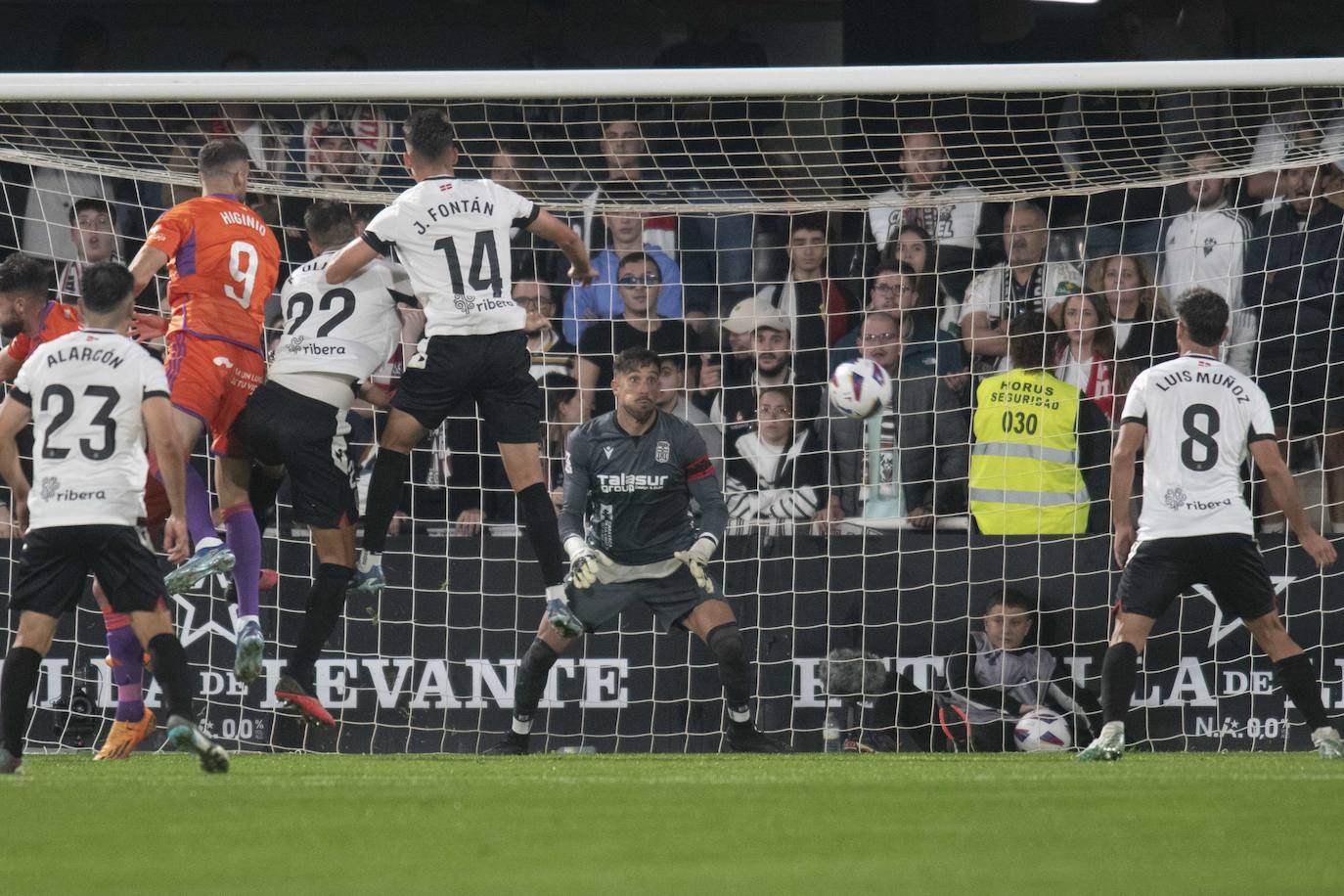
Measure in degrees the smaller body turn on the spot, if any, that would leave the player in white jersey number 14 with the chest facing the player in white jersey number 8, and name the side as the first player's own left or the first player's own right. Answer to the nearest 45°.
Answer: approximately 90° to the first player's own right

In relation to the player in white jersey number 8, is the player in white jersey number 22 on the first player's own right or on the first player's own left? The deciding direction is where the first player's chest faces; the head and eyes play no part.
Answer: on the first player's own left

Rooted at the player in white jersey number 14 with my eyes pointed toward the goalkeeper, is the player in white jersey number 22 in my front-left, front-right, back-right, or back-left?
back-left

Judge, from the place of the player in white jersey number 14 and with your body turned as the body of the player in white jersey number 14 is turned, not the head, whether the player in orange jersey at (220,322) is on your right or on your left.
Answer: on your left

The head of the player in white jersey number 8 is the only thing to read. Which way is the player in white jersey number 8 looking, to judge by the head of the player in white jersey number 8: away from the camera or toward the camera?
away from the camera

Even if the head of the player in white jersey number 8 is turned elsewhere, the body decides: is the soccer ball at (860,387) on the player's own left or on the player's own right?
on the player's own left

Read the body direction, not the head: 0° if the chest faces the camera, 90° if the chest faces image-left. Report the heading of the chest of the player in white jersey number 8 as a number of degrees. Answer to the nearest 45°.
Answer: approximately 180°

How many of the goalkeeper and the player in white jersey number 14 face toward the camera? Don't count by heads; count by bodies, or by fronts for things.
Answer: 1

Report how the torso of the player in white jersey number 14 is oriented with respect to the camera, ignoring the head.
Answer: away from the camera

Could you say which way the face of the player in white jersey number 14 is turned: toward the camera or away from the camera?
away from the camera

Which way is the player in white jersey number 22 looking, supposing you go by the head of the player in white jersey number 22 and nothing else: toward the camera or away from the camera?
away from the camera

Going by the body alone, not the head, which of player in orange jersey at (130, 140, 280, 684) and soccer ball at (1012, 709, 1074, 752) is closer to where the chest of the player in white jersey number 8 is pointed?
the soccer ball

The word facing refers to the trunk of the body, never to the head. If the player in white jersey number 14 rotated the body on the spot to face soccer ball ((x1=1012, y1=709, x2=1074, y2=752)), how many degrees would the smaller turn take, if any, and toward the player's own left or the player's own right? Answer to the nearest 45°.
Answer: approximately 90° to the player's own right
